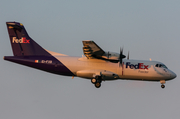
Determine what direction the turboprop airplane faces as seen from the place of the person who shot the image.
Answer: facing to the right of the viewer
